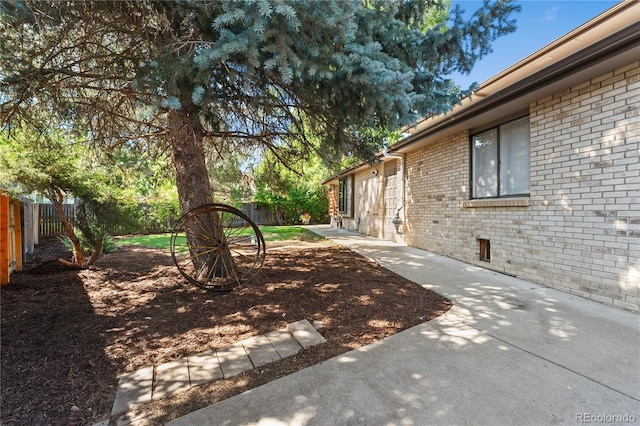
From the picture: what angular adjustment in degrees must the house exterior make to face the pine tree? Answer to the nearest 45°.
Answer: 0° — it already faces it

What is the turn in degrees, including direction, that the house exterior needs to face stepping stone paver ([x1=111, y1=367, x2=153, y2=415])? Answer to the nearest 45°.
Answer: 0° — it already faces it

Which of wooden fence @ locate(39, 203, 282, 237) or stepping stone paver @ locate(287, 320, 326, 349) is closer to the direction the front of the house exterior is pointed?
the stepping stone paver

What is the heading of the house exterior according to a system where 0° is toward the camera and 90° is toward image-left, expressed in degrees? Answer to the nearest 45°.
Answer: approximately 45°

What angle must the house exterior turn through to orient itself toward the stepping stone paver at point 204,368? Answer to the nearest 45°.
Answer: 0° — it already faces it

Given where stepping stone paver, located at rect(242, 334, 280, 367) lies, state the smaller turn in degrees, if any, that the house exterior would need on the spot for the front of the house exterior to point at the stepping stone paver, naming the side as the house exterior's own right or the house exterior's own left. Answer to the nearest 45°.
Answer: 0° — it already faces it
